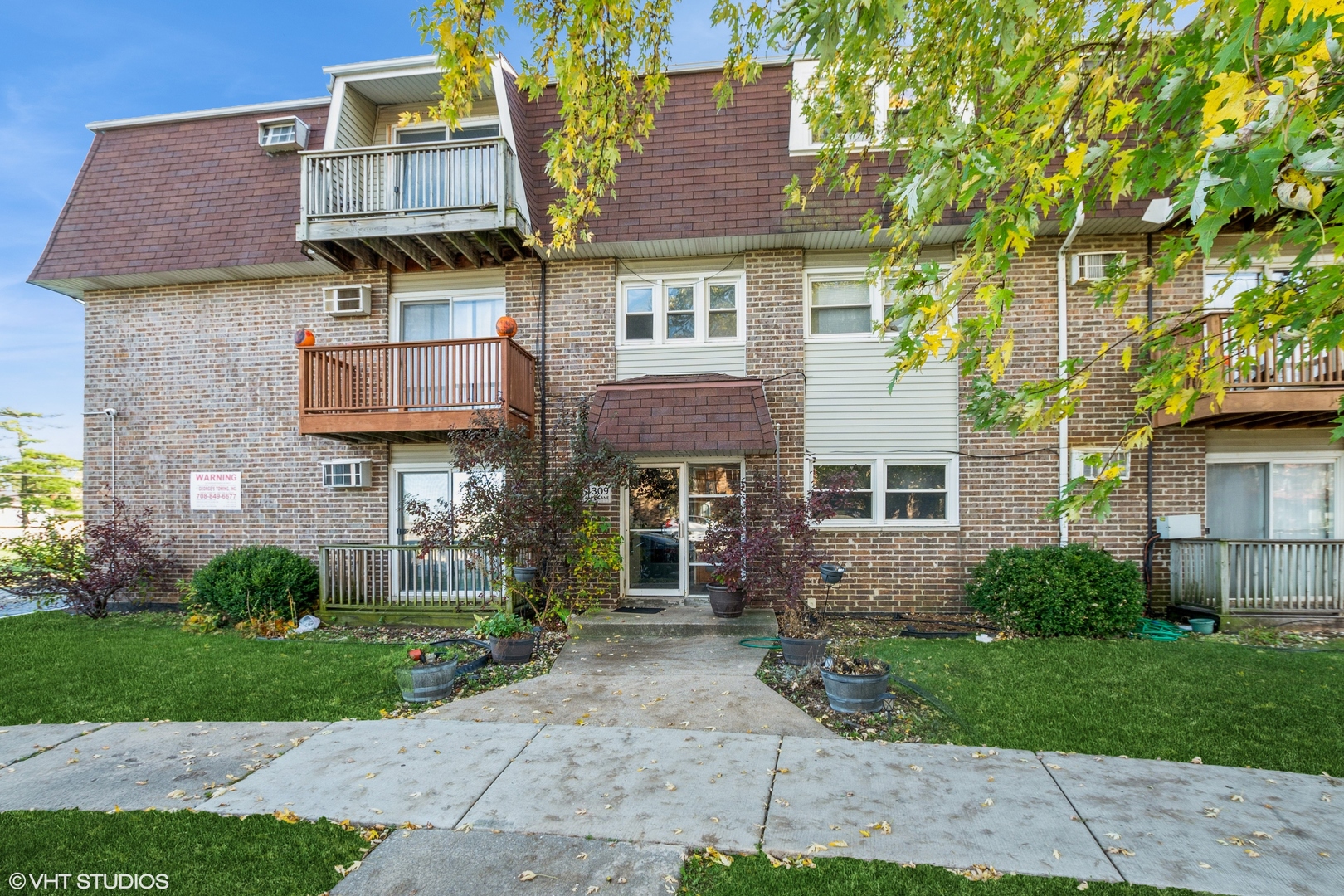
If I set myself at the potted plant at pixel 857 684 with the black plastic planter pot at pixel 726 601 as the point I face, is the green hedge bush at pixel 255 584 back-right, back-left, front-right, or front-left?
front-left

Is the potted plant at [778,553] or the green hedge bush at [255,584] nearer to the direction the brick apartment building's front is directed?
the potted plant

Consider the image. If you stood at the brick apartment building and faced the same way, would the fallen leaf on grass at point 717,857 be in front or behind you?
in front

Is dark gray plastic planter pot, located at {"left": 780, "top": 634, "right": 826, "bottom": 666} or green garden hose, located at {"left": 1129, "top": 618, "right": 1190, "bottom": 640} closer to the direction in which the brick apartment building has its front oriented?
the dark gray plastic planter pot

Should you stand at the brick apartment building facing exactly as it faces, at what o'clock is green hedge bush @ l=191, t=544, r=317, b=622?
The green hedge bush is roughly at 3 o'clock from the brick apartment building.

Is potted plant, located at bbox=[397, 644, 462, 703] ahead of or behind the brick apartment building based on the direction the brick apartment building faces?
ahead

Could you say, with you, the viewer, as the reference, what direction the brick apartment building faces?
facing the viewer

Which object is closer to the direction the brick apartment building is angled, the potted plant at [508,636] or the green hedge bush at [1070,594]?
the potted plant
